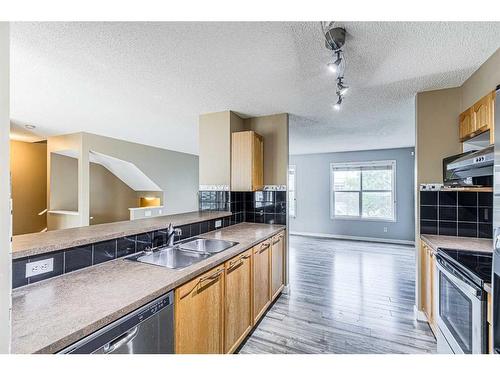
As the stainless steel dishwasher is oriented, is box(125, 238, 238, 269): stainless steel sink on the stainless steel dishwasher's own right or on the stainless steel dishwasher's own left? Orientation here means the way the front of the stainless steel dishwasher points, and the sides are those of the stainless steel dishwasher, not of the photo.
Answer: on the stainless steel dishwasher's own left

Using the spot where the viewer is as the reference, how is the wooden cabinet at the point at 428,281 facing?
facing to the left of the viewer

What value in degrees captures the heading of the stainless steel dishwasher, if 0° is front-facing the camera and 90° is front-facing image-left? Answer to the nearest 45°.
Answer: approximately 315°

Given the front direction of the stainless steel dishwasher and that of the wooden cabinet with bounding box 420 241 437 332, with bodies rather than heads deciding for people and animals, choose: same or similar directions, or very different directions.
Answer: very different directions

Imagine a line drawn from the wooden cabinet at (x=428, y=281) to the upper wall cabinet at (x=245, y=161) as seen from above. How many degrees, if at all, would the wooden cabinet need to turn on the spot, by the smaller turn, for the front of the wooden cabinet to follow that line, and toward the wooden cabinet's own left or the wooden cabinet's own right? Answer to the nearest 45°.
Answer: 0° — it already faces it

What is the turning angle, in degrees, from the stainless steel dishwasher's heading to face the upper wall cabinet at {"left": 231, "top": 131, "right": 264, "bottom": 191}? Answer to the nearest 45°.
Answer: approximately 90° to its left

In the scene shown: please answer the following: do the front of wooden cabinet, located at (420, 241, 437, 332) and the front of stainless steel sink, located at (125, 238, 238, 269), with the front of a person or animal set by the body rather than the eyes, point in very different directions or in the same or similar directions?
very different directions

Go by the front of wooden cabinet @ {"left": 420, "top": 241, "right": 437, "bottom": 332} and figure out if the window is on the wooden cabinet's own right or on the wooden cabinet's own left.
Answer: on the wooden cabinet's own right
